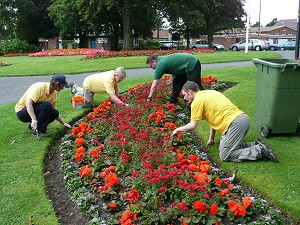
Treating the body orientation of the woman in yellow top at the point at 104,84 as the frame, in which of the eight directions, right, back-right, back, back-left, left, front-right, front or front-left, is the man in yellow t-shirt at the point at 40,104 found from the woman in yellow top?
back-right

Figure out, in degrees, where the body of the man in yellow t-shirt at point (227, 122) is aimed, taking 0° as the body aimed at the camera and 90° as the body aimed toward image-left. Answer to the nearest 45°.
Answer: approximately 90°

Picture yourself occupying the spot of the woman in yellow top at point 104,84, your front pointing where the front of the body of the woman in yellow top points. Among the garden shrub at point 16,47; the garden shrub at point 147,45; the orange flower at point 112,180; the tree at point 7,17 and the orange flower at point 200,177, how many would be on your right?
2

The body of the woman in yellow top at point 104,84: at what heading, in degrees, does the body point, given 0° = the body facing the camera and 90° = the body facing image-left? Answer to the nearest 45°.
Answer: approximately 270°

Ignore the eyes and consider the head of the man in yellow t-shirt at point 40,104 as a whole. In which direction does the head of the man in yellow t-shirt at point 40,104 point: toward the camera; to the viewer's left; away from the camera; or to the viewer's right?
to the viewer's right

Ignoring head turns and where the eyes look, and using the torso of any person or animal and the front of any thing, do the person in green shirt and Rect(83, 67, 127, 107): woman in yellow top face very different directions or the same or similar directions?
very different directions

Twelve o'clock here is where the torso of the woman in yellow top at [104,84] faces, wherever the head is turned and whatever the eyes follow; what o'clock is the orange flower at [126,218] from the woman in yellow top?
The orange flower is roughly at 3 o'clock from the woman in yellow top.

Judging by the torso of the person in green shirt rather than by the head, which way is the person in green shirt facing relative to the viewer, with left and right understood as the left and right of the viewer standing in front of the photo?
facing to the left of the viewer

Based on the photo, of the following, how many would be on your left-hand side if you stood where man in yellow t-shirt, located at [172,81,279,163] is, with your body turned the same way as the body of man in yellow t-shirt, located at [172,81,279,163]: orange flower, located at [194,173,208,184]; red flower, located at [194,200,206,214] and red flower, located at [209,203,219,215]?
3

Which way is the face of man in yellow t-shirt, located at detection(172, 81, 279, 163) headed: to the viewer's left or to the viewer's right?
to the viewer's left

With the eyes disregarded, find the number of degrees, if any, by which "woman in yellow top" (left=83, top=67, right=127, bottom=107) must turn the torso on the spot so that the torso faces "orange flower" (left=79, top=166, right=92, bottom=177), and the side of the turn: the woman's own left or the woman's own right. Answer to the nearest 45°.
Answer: approximately 90° to the woman's own right

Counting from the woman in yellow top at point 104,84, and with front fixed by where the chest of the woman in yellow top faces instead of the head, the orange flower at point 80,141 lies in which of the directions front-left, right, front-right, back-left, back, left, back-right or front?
right
